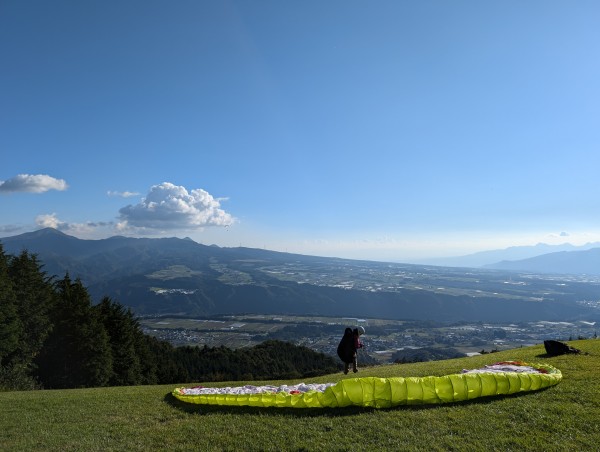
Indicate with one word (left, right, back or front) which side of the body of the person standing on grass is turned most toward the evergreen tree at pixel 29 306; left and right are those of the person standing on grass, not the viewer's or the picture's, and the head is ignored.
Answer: left

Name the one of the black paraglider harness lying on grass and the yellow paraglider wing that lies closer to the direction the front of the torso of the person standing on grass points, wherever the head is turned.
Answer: the black paraglider harness lying on grass

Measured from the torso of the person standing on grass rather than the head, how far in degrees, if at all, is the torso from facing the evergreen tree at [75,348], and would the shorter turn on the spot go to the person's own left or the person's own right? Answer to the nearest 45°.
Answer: approximately 90° to the person's own left

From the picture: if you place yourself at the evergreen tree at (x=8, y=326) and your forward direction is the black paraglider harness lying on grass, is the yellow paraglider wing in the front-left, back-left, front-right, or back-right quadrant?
front-right

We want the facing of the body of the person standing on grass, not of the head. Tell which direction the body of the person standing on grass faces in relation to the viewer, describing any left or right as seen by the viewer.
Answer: facing away from the viewer and to the right of the viewer

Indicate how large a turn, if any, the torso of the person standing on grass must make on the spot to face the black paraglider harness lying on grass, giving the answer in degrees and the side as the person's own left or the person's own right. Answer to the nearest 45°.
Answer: approximately 45° to the person's own right

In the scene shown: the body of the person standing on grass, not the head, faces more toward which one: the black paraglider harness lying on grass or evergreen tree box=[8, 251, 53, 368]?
the black paraglider harness lying on grass

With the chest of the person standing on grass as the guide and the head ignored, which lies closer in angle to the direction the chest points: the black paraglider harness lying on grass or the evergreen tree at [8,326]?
the black paraglider harness lying on grass
